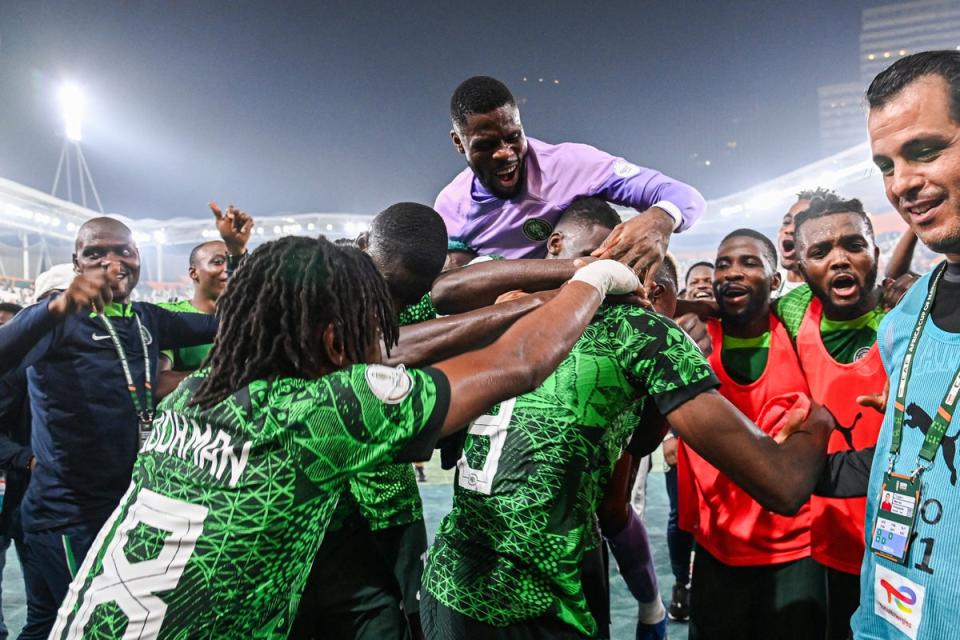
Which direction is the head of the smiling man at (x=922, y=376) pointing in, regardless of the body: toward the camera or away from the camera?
toward the camera

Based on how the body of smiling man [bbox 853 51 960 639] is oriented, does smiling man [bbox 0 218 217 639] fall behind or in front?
in front

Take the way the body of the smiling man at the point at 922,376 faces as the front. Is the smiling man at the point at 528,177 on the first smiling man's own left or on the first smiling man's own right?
on the first smiling man's own right

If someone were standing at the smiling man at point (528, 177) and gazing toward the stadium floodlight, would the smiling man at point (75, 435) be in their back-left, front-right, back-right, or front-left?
front-left

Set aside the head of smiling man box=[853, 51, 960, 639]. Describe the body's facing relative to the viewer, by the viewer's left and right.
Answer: facing the viewer and to the left of the viewer

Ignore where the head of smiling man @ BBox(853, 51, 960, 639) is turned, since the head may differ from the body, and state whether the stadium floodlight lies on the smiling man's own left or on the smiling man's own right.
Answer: on the smiling man's own right
